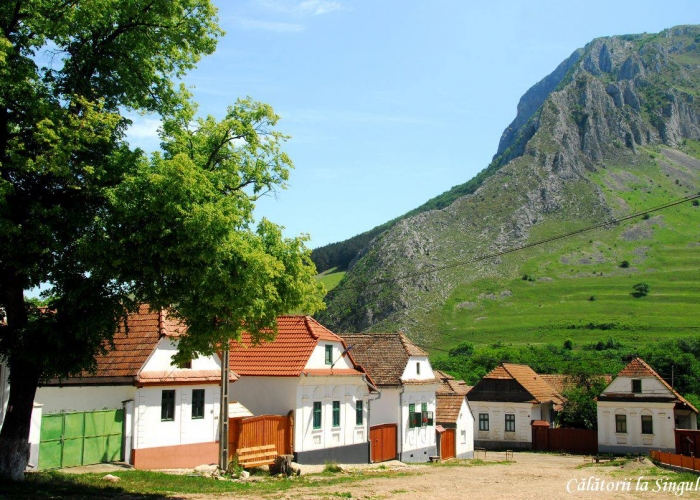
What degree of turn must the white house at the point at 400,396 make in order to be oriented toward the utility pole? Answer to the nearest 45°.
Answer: approximately 45° to its right

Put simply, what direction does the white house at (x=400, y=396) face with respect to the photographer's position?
facing the viewer and to the right of the viewer

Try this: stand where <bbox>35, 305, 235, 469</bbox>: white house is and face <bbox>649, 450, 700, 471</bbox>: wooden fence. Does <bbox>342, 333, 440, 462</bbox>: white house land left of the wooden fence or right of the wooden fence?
left

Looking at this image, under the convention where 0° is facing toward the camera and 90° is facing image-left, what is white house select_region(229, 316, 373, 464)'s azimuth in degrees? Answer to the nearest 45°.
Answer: approximately 315°

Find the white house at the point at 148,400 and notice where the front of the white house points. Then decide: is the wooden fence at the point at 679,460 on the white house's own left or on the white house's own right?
on the white house's own left

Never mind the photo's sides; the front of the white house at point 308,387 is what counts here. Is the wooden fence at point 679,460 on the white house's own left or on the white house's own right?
on the white house's own left

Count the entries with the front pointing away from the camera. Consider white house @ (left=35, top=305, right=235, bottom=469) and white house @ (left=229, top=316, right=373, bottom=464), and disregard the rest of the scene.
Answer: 0

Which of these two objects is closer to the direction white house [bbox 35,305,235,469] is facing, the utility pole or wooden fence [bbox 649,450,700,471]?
the utility pole

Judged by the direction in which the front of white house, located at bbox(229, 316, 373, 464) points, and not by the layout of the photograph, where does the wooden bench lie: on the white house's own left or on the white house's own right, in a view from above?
on the white house's own right

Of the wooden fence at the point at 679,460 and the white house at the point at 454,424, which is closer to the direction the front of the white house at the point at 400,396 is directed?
the wooden fence

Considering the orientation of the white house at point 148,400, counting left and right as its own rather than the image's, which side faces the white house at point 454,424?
left

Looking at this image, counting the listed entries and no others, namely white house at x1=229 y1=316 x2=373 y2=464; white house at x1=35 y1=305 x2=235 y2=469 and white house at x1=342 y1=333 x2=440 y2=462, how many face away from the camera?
0

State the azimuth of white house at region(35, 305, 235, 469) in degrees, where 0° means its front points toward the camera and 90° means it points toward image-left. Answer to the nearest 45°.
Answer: approximately 315°
